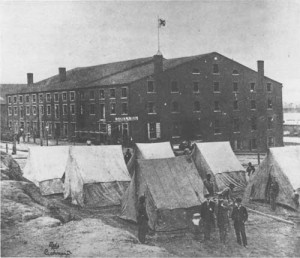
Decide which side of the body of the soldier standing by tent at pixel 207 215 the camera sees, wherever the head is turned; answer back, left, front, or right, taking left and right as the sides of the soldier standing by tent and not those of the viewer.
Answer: front

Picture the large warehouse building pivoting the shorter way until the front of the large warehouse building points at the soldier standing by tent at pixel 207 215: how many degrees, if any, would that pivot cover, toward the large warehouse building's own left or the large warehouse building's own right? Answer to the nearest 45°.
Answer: approximately 45° to the large warehouse building's own left

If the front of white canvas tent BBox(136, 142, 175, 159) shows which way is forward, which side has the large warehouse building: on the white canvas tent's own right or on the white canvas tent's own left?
on the white canvas tent's own right

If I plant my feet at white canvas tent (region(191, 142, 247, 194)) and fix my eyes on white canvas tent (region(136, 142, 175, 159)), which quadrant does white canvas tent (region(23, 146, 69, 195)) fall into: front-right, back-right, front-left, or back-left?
front-left

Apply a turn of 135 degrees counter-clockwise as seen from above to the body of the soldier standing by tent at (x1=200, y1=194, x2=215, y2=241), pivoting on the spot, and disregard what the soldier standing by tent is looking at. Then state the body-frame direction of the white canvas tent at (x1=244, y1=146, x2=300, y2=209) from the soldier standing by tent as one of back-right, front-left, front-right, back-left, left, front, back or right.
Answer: front

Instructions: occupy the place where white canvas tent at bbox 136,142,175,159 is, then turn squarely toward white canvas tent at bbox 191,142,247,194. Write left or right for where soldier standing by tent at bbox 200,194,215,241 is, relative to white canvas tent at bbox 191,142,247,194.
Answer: right

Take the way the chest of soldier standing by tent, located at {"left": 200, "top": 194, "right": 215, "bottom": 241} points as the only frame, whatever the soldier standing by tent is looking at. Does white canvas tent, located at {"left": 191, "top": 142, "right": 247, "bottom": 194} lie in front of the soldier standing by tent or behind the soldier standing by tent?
behind

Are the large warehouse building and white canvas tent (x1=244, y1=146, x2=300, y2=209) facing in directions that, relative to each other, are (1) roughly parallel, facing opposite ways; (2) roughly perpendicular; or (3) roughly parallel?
roughly parallel

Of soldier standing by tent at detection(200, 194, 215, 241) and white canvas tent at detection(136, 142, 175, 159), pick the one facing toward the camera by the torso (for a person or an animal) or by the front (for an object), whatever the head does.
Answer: the soldier standing by tent

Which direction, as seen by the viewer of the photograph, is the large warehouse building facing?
facing the viewer and to the left of the viewer

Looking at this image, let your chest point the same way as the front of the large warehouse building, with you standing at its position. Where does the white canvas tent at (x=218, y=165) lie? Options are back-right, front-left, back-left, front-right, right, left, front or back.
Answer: front-left
